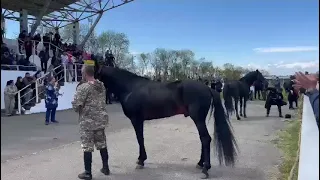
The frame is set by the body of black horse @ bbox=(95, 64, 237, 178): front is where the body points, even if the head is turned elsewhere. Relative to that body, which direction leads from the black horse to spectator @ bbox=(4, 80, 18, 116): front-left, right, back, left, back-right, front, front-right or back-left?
front-right

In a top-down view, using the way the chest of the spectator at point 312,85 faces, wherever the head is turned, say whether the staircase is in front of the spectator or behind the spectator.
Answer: in front

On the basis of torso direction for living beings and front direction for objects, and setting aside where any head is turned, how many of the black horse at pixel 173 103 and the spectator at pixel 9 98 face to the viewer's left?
1

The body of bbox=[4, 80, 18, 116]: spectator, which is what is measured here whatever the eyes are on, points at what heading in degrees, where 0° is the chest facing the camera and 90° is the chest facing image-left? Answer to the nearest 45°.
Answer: approximately 315°

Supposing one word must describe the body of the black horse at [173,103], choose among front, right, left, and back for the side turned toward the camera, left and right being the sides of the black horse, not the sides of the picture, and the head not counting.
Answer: left

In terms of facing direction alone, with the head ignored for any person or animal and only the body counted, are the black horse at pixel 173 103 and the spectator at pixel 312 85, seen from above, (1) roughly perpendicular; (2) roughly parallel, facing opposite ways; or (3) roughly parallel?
roughly parallel

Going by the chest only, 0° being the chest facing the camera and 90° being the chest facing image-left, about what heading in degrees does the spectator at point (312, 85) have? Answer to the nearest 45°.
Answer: approximately 90°

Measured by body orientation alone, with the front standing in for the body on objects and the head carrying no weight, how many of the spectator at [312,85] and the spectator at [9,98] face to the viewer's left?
1

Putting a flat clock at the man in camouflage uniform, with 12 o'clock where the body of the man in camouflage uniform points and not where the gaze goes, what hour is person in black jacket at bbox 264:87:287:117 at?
The person in black jacket is roughly at 3 o'clock from the man in camouflage uniform.

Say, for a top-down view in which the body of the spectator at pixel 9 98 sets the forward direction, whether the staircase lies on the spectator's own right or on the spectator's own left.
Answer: on the spectator's own left

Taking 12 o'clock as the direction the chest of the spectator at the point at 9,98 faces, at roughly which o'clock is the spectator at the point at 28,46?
the spectator at the point at 28,46 is roughly at 8 o'clock from the spectator at the point at 9,98.
